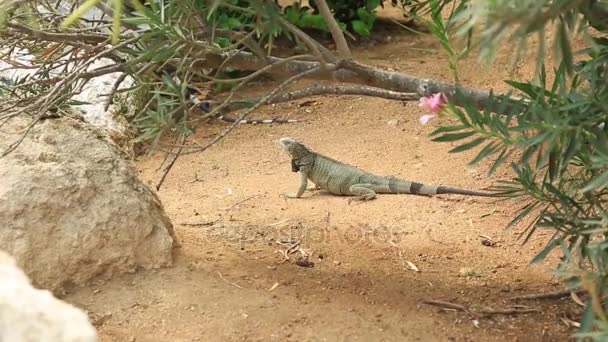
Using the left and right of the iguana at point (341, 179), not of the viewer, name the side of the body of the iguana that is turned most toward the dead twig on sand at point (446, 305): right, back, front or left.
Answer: left

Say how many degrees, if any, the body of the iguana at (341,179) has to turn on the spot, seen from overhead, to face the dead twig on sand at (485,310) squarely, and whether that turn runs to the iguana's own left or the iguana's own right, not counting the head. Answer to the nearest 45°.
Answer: approximately 90° to the iguana's own left

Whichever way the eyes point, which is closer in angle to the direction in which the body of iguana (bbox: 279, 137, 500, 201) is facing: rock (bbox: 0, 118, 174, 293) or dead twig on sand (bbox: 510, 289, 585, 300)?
the rock

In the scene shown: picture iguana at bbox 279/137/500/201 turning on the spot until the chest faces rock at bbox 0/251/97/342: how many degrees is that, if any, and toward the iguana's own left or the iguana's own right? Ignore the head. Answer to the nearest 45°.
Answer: approximately 90° to the iguana's own left

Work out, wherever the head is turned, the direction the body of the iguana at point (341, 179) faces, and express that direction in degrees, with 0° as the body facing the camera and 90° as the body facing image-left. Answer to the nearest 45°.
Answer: approximately 90°

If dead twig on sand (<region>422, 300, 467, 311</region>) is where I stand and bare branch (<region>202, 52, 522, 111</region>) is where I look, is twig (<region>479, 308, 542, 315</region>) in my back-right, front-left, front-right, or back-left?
back-right

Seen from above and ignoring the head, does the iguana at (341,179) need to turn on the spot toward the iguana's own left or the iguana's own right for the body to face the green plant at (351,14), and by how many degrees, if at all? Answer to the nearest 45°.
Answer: approximately 90° to the iguana's own right

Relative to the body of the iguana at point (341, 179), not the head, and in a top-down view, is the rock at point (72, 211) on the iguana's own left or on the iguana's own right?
on the iguana's own left
